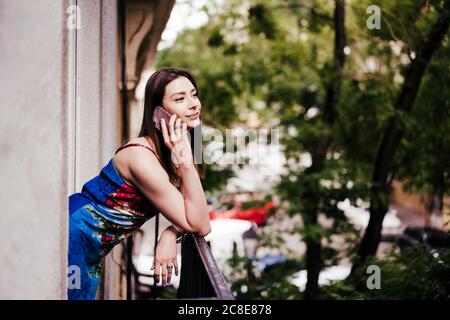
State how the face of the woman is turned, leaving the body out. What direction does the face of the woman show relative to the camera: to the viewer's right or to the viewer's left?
to the viewer's right

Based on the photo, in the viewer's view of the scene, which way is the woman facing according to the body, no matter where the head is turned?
to the viewer's right
